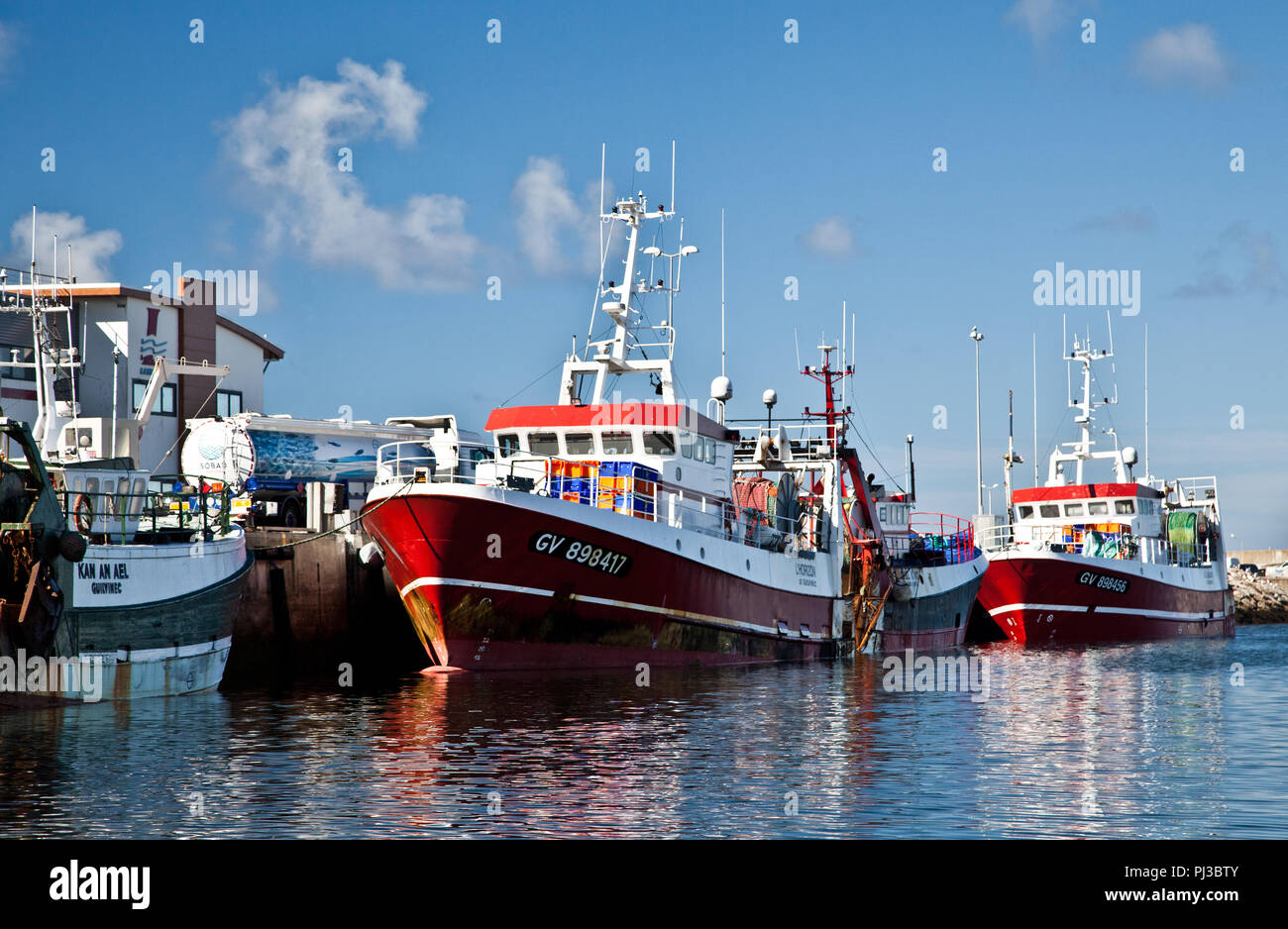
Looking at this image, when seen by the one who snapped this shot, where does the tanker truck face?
facing away from the viewer and to the right of the viewer

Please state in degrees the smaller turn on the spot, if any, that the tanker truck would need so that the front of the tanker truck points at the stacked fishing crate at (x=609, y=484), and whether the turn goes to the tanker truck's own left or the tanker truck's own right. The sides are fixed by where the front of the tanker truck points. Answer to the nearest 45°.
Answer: approximately 90° to the tanker truck's own right

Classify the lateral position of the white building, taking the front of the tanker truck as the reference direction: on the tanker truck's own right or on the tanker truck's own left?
on the tanker truck's own left

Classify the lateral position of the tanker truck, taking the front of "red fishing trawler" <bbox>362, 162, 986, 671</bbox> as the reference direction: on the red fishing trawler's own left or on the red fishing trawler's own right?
on the red fishing trawler's own right

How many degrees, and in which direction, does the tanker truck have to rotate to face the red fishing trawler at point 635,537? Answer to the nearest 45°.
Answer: approximately 90° to its right

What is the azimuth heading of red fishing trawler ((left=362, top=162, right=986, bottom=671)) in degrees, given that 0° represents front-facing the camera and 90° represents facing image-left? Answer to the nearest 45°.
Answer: approximately 45°

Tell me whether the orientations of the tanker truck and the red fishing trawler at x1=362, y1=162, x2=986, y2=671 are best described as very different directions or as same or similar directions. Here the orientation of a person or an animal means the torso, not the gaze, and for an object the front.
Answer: very different directions

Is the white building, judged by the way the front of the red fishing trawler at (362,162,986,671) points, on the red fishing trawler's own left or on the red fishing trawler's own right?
on the red fishing trawler's own right
